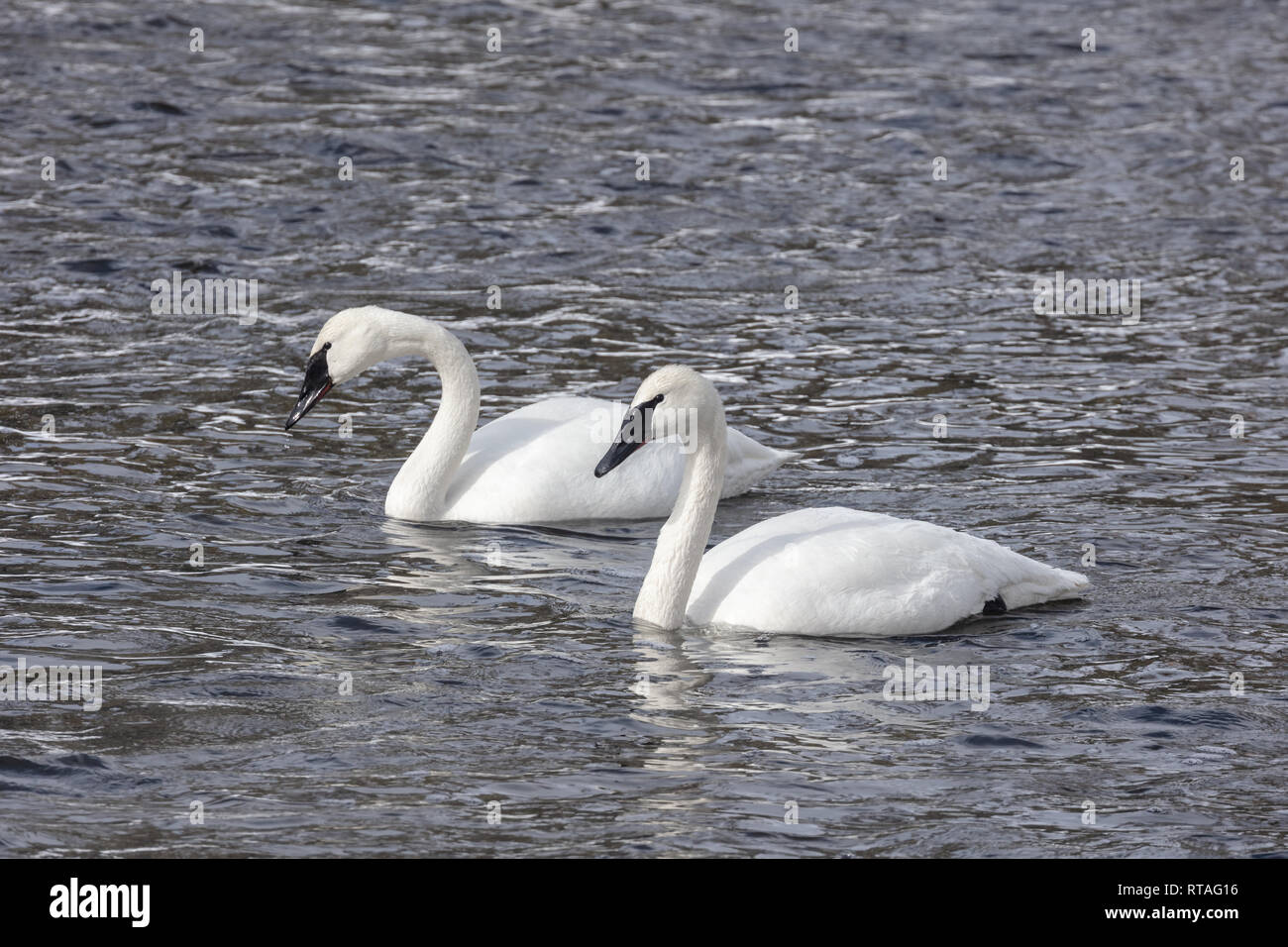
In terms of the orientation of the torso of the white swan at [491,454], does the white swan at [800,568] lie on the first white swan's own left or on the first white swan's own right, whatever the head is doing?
on the first white swan's own left

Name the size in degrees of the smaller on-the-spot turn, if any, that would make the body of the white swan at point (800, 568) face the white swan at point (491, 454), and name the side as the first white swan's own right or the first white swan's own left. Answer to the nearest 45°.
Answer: approximately 45° to the first white swan's own right

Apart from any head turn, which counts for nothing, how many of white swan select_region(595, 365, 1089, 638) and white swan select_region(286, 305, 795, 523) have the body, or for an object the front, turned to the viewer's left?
2

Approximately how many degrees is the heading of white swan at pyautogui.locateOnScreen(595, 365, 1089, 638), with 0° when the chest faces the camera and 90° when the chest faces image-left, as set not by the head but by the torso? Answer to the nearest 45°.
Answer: approximately 90°

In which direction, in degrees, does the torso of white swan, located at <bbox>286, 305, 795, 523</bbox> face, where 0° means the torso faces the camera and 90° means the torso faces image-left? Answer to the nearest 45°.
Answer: approximately 90°
